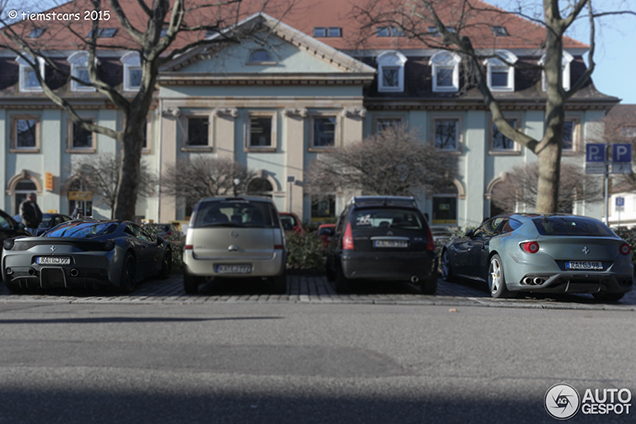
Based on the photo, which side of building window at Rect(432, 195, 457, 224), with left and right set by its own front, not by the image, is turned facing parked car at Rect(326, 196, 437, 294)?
front

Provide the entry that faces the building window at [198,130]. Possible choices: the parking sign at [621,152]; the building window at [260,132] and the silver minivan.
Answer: the silver minivan

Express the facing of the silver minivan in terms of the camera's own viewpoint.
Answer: facing away from the viewer

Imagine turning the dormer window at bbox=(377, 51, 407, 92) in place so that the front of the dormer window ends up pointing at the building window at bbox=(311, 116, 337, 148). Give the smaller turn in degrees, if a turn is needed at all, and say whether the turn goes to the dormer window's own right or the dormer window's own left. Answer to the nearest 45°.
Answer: approximately 45° to the dormer window's own right

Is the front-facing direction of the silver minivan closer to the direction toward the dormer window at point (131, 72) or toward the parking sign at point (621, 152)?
the dormer window

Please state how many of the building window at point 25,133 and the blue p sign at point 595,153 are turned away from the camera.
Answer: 0

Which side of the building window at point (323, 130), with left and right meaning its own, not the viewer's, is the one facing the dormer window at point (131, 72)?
right

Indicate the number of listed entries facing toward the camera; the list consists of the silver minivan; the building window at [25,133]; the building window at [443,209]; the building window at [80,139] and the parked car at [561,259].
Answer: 3

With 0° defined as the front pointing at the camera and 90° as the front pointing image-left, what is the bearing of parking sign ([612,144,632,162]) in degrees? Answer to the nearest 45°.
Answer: approximately 0°
